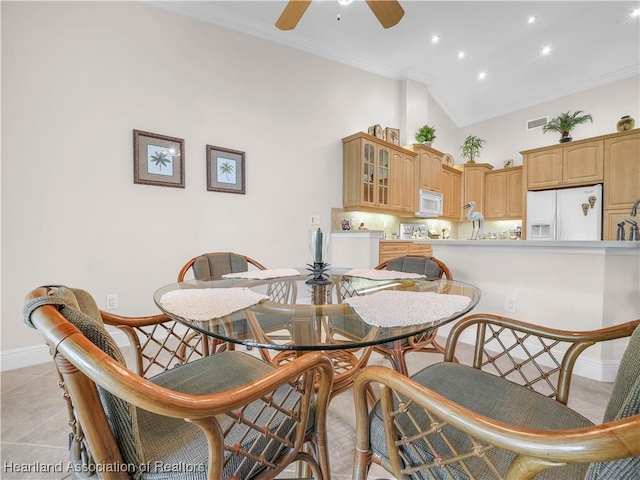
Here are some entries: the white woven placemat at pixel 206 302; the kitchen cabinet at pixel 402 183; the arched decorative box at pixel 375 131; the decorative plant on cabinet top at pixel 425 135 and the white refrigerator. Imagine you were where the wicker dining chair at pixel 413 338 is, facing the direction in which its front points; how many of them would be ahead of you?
1

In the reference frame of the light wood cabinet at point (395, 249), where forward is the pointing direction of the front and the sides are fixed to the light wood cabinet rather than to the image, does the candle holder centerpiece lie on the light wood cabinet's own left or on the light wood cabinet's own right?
on the light wood cabinet's own right

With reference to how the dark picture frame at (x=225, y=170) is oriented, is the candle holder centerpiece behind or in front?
in front

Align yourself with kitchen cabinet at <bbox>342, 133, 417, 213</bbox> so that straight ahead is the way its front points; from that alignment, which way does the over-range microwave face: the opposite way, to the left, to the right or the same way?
the same way

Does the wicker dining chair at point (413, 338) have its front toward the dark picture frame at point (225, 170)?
no

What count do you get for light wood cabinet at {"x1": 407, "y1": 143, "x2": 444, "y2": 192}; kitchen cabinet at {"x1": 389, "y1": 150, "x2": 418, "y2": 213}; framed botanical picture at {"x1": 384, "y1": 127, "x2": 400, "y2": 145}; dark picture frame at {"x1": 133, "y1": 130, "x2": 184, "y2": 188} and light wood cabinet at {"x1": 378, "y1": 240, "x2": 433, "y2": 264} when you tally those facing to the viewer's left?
0

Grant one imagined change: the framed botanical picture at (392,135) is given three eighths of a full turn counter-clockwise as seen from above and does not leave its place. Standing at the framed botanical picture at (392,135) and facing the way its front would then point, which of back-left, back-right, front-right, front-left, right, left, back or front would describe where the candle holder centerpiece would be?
back

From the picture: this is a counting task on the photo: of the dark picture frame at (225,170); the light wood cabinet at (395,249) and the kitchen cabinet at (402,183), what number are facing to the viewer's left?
0

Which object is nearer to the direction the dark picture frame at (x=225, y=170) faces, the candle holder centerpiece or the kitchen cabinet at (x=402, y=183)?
the candle holder centerpiece

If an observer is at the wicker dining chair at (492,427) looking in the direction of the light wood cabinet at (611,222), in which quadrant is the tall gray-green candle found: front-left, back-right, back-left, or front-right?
front-left

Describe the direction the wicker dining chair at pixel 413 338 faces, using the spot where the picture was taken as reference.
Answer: facing the viewer and to the left of the viewer

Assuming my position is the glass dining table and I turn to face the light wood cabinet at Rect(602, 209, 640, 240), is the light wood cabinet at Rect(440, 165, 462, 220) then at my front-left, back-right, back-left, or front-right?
front-left

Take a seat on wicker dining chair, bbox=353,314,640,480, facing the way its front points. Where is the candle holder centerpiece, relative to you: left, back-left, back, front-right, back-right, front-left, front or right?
front

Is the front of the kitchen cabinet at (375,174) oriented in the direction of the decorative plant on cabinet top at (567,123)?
no

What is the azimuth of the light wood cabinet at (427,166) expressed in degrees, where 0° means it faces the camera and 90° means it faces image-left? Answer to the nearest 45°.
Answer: approximately 315°

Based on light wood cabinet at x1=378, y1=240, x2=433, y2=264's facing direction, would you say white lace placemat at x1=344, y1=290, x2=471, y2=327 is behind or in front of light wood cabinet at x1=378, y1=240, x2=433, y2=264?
in front

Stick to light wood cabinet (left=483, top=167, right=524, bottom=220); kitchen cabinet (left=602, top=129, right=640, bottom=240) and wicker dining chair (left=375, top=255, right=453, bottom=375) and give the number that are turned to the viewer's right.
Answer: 0

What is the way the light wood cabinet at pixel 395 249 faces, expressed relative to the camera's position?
facing the viewer and to the right of the viewer

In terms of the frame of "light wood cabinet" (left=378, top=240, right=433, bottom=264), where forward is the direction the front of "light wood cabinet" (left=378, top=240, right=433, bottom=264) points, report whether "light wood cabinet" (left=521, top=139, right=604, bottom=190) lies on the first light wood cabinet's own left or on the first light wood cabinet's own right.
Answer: on the first light wood cabinet's own left

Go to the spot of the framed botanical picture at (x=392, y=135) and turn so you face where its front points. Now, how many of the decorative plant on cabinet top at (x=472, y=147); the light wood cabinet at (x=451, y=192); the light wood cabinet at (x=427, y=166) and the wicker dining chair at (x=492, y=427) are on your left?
3

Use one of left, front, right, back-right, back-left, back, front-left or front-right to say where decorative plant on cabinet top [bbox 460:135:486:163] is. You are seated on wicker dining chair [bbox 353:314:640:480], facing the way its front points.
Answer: front-right

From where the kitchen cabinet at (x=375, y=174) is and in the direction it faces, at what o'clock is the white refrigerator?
The white refrigerator is roughly at 10 o'clock from the kitchen cabinet.

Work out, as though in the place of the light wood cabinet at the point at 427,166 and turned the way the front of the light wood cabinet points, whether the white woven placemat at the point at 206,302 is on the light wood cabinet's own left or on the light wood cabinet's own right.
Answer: on the light wood cabinet's own right

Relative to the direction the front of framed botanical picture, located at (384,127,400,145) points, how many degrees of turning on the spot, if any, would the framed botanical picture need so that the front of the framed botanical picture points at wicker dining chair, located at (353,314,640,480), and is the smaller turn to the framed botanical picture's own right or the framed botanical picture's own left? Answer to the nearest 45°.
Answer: approximately 45° to the framed botanical picture's own right
